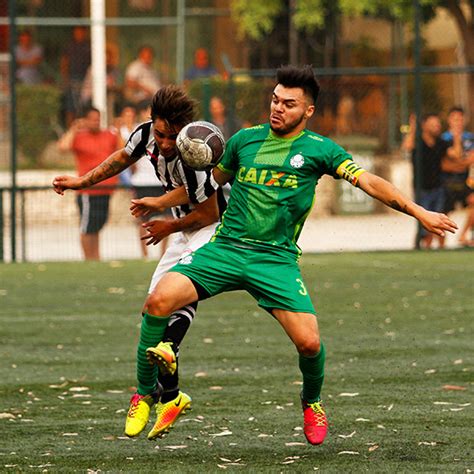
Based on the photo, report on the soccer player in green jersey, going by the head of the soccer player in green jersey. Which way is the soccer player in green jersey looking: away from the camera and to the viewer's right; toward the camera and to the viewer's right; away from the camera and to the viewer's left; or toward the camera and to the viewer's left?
toward the camera and to the viewer's left

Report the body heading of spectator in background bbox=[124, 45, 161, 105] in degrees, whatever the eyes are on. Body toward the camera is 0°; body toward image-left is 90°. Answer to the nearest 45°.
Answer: approximately 0°

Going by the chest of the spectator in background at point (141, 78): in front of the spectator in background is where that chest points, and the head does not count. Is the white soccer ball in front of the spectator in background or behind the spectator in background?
in front

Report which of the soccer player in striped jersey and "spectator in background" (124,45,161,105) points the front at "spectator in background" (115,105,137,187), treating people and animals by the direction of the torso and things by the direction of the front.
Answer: "spectator in background" (124,45,161,105)

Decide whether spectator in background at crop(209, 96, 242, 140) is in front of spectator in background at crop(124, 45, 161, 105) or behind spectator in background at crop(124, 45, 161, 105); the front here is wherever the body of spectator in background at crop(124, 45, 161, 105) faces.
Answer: in front

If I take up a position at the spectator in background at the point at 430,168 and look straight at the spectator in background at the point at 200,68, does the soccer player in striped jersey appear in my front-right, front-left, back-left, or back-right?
back-left

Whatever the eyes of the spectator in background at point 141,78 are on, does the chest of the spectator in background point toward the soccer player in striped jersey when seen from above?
yes

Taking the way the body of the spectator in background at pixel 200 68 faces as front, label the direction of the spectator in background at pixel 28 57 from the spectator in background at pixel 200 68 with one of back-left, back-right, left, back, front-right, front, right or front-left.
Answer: right
